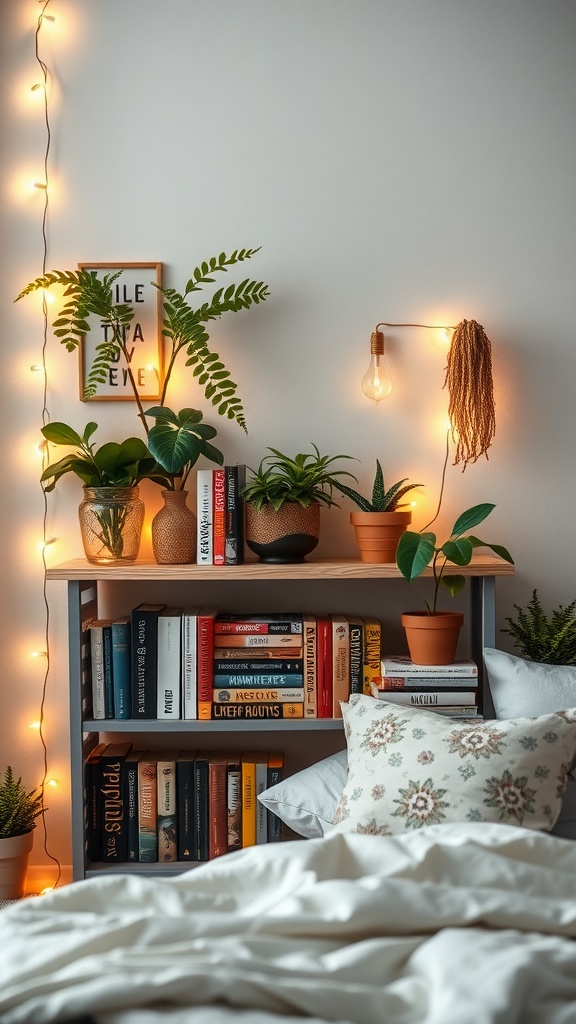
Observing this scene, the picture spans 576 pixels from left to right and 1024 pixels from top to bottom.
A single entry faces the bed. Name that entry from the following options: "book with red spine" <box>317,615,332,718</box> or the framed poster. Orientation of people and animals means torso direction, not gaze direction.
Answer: the framed poster

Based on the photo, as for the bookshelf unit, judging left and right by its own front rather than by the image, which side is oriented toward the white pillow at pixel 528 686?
left

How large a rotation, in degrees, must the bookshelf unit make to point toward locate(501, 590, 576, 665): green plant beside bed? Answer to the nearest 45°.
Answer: approximately 90° to its left

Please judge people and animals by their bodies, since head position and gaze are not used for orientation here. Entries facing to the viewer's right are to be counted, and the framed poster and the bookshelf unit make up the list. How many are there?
0
